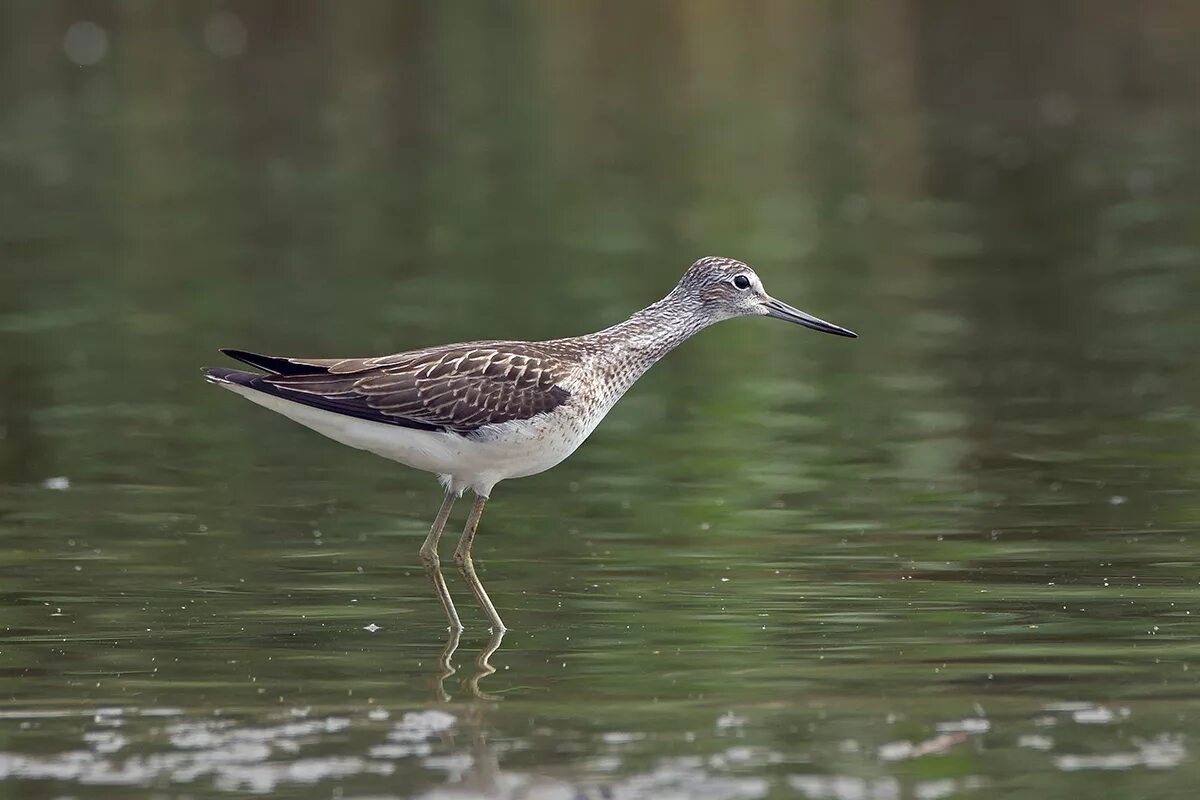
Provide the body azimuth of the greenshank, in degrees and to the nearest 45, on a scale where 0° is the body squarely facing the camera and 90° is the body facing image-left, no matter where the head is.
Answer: approximately 270°
